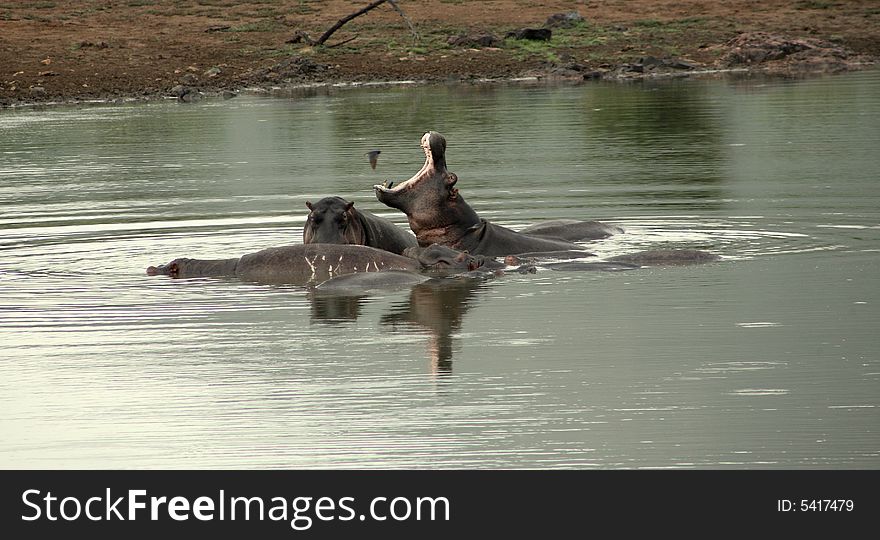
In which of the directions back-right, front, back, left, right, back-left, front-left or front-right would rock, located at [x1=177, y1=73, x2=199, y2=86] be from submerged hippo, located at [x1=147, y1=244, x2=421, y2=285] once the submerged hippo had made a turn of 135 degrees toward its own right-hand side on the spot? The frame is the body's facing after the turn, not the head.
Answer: front-left

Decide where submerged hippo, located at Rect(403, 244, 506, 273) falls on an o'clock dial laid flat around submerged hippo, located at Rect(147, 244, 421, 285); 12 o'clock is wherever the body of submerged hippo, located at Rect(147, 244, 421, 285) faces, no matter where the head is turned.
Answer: submerged hippo, located at Rect(403, 244, 506, 273) is roughly at 6 o'clock from submerged hippo, located at Rect(147, 244, 421, 285).

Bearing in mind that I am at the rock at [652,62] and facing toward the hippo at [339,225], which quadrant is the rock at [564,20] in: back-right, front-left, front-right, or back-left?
back-right

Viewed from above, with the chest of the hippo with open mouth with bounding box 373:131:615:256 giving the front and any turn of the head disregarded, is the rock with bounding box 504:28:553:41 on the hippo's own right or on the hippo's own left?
on the hippo's own right

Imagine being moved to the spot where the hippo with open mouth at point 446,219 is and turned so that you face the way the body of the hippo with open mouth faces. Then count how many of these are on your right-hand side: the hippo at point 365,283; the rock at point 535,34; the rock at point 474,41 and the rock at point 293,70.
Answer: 3

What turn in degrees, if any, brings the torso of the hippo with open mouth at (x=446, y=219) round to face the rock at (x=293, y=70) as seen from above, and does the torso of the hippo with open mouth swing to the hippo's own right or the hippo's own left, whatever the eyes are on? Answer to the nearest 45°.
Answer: approximately 90° to the hippo's own right

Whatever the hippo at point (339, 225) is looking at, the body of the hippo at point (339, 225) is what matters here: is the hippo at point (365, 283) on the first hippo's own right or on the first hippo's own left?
on the first hippo's own left

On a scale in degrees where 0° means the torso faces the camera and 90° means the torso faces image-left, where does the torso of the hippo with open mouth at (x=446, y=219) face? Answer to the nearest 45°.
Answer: approximately 90°

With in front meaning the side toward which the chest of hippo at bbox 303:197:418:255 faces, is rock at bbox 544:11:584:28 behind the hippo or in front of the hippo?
behind

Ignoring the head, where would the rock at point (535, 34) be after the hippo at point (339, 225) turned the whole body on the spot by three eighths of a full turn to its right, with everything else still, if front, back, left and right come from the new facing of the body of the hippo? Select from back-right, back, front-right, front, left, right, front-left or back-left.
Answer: front

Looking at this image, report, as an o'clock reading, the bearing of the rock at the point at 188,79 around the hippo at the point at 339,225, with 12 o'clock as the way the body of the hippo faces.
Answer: The rock is roughly at 4 o'clock from the hippo.

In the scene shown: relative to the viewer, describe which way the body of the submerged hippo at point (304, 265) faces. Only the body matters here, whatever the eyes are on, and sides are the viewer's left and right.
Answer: facing to the left of the viewer
